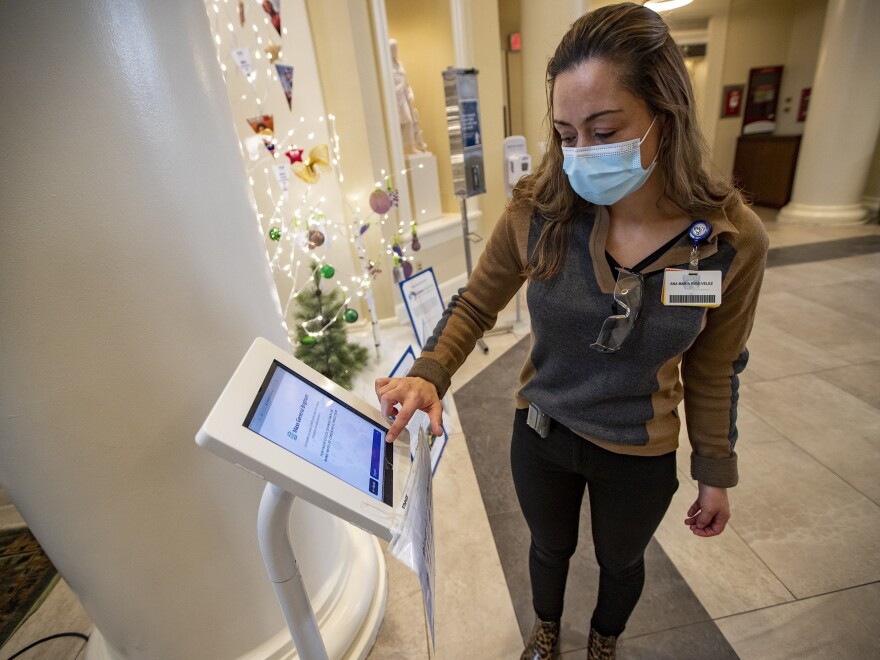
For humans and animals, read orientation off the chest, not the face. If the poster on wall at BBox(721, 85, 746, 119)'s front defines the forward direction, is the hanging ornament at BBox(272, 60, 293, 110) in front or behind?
in front

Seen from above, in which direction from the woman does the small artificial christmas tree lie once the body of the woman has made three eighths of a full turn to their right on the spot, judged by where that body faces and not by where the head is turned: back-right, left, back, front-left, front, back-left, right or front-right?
front-left

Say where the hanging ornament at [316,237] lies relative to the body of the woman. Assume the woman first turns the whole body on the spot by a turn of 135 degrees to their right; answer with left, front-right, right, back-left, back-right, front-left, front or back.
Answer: front-left

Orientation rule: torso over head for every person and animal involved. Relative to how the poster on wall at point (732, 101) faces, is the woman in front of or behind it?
in front

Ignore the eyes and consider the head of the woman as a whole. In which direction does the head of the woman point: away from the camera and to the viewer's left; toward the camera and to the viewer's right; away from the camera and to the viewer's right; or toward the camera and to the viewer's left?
toward the camera and to the viewer's left

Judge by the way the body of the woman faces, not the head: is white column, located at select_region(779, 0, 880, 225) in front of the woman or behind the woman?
behind

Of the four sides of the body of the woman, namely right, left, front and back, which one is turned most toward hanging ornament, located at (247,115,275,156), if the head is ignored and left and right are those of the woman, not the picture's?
right

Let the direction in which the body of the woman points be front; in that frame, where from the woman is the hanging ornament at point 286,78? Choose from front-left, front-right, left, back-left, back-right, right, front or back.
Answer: right

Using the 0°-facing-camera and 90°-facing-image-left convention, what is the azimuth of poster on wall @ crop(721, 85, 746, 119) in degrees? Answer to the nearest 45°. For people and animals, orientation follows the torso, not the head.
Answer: approximately 0°

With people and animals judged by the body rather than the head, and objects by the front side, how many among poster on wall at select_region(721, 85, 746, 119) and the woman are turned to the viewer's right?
0

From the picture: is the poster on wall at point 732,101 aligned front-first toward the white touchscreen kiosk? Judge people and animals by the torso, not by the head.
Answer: yes
